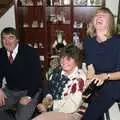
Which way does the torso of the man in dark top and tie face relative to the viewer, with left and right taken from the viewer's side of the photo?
facing the viewer and to the left of the viewer

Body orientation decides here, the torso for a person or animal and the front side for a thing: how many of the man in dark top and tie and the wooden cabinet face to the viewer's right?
0

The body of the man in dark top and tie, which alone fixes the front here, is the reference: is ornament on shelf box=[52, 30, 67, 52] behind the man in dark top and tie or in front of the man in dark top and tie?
behind

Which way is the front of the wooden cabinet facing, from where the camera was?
facing the viewer

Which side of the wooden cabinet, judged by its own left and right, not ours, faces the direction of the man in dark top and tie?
front
